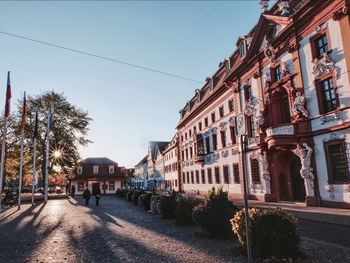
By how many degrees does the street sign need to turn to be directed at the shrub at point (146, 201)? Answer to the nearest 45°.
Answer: approximately 90° to its right

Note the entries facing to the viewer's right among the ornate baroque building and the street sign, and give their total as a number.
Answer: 0

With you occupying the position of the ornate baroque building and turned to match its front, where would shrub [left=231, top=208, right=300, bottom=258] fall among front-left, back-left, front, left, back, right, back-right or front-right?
front-left

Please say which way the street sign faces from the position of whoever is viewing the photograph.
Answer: facing the viewer and to the left of the viewer

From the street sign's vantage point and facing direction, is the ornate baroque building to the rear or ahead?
to the rear

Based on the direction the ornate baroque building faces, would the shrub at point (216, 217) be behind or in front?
in front

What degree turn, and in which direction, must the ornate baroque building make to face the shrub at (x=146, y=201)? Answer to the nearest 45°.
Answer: approximately 45° to its right

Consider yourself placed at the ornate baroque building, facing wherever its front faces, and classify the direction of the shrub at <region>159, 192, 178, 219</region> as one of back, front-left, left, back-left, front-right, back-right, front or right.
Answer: front

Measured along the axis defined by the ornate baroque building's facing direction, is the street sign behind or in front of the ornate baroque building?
in front

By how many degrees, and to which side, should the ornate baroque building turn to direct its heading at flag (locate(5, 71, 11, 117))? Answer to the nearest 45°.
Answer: approximately 45° to its right

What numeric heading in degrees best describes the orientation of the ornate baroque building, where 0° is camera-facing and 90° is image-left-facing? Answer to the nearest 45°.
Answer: approximately 45°

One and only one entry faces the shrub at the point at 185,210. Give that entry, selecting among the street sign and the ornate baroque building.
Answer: the ornate baroque building

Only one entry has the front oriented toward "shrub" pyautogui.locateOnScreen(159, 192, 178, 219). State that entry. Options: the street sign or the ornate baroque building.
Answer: the ornate baroque building
